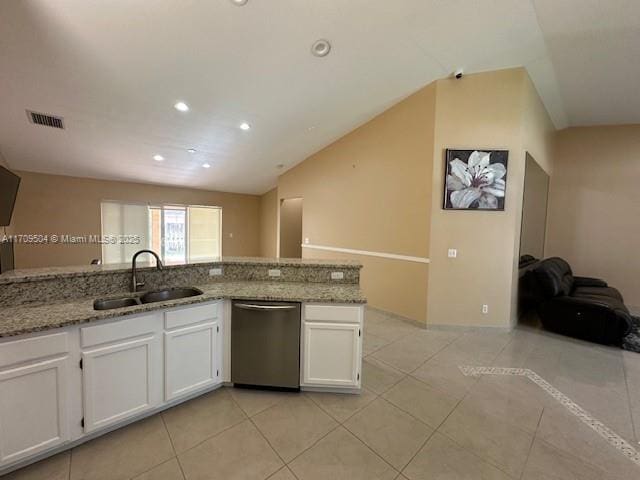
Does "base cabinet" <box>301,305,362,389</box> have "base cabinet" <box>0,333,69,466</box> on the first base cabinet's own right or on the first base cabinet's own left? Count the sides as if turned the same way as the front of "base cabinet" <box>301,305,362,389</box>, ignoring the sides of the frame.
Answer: on the first base cabinet's own right

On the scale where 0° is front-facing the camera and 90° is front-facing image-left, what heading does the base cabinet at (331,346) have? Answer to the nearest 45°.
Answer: approximately 0°

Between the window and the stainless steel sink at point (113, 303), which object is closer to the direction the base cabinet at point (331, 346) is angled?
the stainless steel sink

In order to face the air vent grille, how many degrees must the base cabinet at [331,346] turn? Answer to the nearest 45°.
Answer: approximately 90° to its right

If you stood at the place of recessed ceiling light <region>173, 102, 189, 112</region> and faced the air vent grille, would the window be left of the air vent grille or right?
right

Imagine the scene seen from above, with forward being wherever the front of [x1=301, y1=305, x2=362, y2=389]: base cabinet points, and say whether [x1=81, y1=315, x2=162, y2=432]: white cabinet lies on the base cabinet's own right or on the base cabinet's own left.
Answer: on the base cabinet's own right

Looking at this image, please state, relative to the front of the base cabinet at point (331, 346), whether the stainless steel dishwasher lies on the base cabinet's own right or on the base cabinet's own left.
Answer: on the base cabinet's own right

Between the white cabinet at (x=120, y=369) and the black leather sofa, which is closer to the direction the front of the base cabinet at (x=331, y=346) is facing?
the white cabinet

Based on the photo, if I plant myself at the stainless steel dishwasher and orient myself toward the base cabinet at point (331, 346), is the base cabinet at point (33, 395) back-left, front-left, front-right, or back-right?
back-right

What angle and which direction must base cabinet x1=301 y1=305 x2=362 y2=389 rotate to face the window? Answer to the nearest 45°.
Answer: approximately 135° to its right

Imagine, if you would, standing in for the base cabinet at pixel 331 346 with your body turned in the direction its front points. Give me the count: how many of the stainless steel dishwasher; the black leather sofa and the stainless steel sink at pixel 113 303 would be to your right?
2

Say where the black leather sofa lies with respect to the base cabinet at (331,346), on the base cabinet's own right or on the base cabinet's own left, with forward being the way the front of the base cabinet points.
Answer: on the base cabinet's own left
